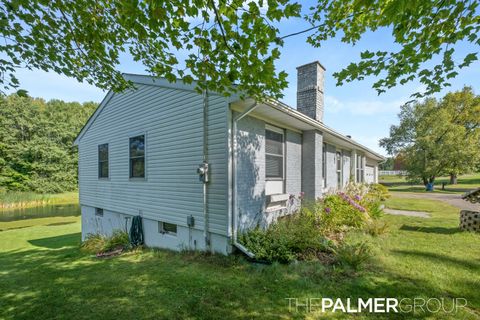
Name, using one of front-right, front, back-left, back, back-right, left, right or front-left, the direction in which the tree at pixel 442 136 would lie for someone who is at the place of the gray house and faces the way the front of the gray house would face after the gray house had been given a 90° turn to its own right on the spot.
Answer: back

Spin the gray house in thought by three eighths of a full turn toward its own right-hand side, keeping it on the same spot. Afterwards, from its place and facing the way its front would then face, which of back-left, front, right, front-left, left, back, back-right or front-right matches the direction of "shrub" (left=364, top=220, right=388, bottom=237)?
back

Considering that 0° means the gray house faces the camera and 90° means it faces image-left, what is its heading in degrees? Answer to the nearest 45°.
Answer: approximately 315°

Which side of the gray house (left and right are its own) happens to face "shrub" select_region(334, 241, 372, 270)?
front
